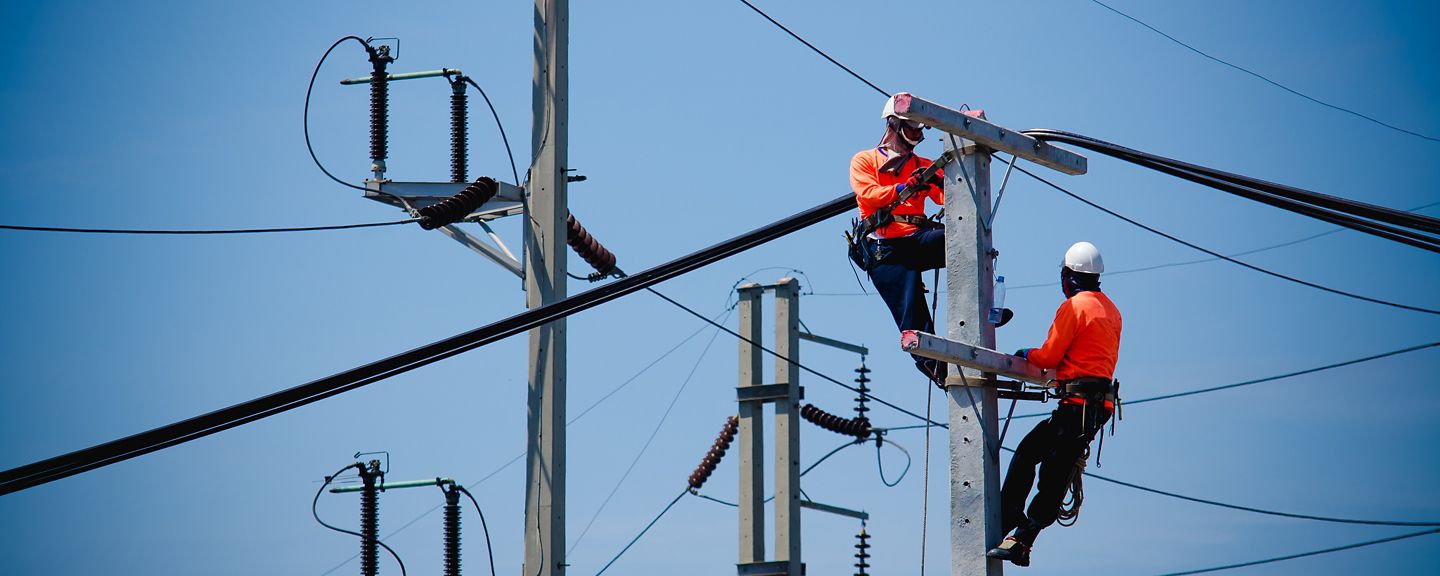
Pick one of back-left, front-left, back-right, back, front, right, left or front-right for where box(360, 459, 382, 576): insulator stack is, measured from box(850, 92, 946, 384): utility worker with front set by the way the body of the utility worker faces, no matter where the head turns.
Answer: back

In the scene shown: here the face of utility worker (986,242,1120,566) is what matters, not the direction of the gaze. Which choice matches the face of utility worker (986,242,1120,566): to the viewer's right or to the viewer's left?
to the viewer's left

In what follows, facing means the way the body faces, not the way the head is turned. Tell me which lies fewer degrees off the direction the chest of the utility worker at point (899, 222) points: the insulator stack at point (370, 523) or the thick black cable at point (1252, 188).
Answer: the thick black cable

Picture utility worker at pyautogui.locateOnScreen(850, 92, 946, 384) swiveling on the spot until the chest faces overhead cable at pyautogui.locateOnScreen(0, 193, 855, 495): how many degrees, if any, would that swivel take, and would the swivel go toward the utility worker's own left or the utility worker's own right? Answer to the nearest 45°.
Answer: approximately 135° to the utility worker's own right

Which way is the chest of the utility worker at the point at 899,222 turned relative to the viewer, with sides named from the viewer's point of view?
facing the viewer and to the right of the viewer

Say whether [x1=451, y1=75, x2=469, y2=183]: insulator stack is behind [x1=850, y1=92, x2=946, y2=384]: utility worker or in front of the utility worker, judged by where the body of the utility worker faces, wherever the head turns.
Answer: behind
